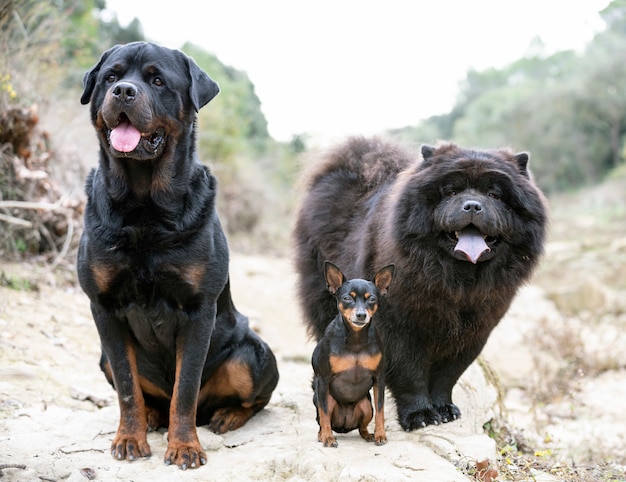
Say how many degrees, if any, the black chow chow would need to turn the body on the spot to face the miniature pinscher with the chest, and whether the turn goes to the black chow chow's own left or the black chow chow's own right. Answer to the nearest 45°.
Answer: approximately 90° to the black chow chow's own right

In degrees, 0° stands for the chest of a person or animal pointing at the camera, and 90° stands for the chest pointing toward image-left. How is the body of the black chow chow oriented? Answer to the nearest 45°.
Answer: approximately 315°

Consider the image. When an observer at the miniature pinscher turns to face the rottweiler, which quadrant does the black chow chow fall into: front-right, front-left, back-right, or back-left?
back-right

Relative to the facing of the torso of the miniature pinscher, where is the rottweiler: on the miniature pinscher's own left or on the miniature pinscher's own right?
on the miniature pinscher's own right

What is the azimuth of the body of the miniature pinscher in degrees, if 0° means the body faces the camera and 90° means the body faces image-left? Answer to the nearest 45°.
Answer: approximately 0°
